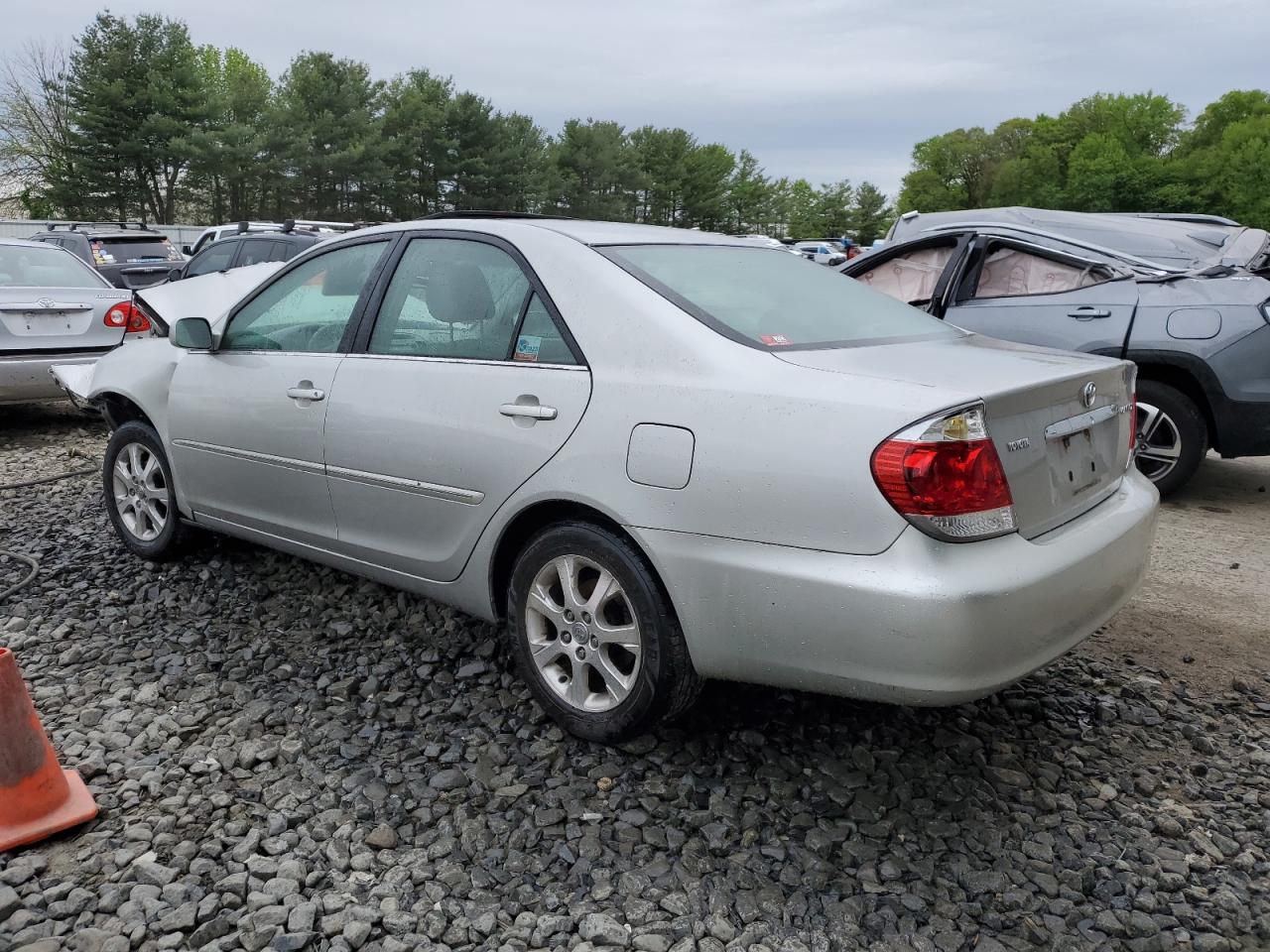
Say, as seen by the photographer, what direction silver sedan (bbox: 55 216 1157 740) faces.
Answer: facing away from the viewer and to the left of the viewer

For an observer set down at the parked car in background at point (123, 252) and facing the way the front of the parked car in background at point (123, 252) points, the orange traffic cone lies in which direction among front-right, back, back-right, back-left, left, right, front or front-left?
back-left

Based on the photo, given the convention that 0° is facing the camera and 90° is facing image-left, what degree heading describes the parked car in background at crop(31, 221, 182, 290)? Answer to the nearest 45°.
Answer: approximately 135°

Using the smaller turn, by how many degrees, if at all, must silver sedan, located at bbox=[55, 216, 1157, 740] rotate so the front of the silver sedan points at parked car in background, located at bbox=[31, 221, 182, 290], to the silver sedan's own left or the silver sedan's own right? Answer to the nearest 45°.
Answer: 0° — it already faces it

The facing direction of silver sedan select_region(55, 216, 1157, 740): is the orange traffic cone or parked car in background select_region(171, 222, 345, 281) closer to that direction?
the parked car in background

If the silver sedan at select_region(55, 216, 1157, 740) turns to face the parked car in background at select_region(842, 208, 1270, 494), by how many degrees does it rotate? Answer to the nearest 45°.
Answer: approximately 90° to its right

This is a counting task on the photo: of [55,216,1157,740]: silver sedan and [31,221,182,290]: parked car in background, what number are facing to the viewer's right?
0

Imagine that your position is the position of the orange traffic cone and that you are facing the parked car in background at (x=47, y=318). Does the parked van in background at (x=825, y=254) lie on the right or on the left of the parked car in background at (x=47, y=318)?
right

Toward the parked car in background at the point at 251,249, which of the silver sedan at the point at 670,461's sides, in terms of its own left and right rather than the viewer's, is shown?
front

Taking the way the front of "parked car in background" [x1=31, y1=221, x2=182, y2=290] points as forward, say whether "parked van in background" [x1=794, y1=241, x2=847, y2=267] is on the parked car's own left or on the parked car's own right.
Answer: on the parked car's own right

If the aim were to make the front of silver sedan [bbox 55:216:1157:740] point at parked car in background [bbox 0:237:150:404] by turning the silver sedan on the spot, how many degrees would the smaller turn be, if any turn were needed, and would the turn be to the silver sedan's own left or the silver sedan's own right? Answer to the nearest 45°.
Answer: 0° — it already faces it

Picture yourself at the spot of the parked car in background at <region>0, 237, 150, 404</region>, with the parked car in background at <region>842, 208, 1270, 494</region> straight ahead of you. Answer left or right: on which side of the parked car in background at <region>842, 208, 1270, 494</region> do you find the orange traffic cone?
right

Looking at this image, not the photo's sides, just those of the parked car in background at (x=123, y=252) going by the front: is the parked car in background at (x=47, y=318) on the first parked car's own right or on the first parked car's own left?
on the first parked car's own left
